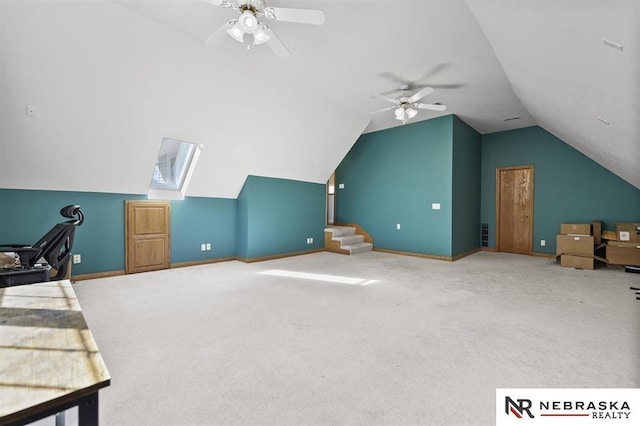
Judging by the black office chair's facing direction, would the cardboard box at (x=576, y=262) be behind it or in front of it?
behind

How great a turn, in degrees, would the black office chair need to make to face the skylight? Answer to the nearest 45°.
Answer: approximately 135° to its right

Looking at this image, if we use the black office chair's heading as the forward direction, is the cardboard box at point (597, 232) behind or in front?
behind

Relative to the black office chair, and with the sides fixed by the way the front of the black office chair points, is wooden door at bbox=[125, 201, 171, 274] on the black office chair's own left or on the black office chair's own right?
on the black office chair's own right

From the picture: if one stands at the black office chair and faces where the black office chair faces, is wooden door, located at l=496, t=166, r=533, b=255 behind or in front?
behind

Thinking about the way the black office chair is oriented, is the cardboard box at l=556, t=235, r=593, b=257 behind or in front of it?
behind

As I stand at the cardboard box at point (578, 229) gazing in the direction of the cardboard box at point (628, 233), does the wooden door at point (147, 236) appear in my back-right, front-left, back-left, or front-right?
back-right

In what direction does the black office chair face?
to the viewer's left
